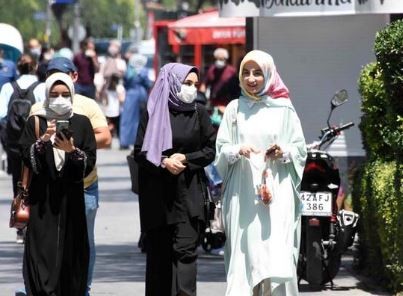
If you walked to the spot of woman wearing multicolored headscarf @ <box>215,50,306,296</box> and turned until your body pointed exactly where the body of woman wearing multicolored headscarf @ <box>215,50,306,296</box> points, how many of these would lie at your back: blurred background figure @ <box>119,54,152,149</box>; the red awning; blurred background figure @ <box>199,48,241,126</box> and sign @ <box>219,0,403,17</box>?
4

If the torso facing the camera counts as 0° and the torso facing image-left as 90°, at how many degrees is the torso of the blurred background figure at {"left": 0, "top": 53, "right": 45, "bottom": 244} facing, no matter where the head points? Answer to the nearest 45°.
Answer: approximately 180°

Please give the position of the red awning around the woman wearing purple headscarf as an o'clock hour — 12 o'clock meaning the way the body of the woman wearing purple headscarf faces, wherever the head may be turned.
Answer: The red awning is roughly at 6 o'clock from the woman wearing purple headscarf.

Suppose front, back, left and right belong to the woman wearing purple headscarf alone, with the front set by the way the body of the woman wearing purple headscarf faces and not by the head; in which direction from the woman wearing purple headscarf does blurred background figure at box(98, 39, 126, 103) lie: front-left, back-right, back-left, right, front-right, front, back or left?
back

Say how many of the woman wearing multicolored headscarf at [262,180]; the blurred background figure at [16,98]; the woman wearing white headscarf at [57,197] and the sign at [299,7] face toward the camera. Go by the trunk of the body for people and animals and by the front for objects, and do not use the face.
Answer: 3

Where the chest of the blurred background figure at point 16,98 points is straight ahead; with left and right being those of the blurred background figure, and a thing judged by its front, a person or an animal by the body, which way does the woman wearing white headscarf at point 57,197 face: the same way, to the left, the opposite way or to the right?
the opposite way

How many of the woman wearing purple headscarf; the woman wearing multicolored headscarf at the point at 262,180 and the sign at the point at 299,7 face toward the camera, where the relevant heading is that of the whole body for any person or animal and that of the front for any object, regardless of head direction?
3
